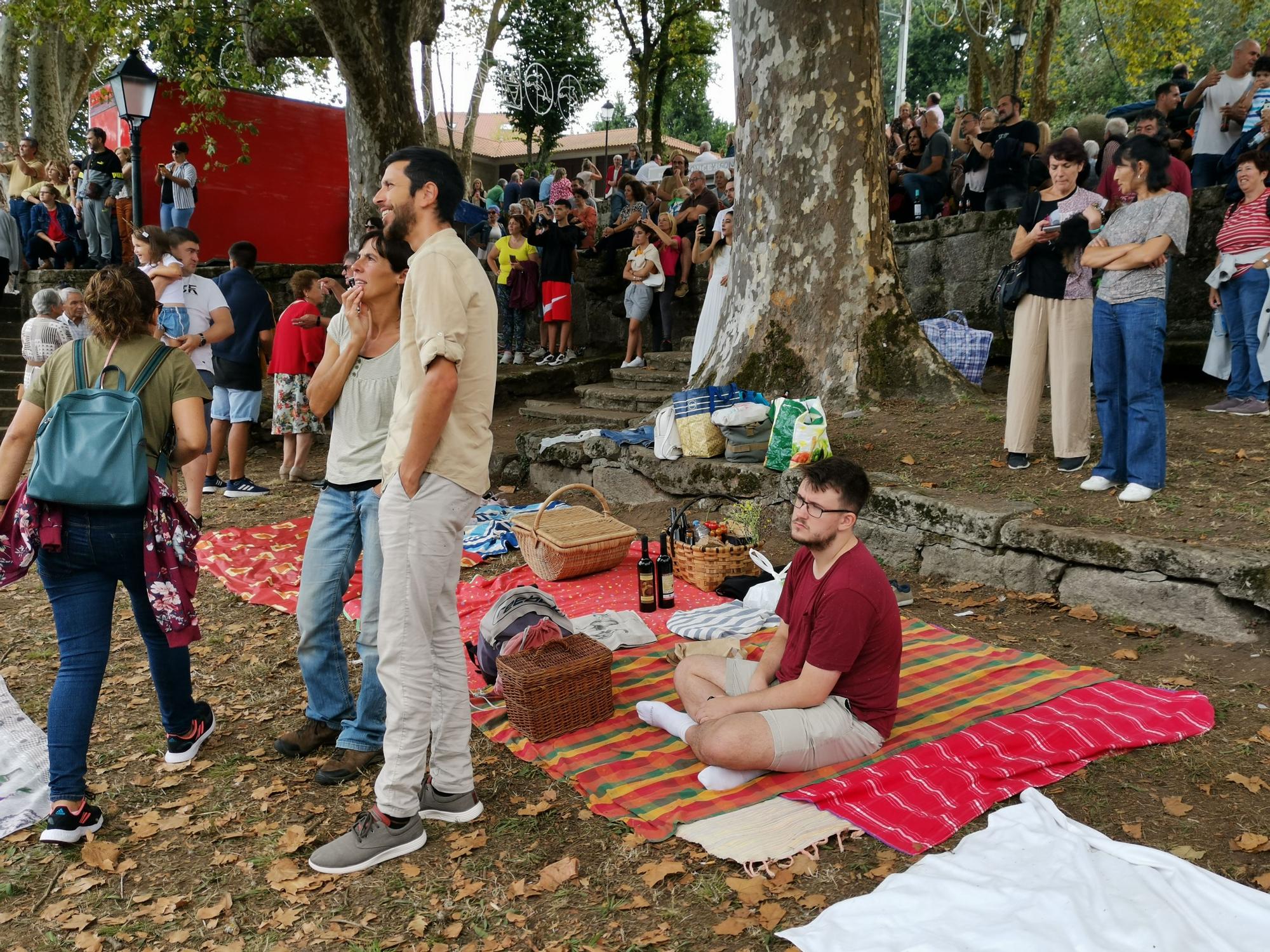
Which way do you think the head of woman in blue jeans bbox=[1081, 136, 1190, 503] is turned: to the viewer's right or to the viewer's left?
to the viewer's left

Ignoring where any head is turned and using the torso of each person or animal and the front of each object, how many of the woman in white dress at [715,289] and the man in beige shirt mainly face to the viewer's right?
0

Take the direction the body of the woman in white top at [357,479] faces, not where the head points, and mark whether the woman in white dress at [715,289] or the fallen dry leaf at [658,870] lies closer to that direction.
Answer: the fallen dry leaf

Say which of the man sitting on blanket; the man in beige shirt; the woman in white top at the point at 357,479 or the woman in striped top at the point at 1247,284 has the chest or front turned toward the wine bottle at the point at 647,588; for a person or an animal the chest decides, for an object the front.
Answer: the woman in striped top

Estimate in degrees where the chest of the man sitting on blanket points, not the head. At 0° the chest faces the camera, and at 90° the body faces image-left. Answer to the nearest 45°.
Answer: approximately 45°

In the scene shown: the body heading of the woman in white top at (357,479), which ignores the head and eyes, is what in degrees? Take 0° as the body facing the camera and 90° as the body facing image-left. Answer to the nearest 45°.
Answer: approximately 45°

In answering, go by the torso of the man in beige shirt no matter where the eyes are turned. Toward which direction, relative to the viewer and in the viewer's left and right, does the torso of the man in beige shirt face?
facing to the left of the viewer
